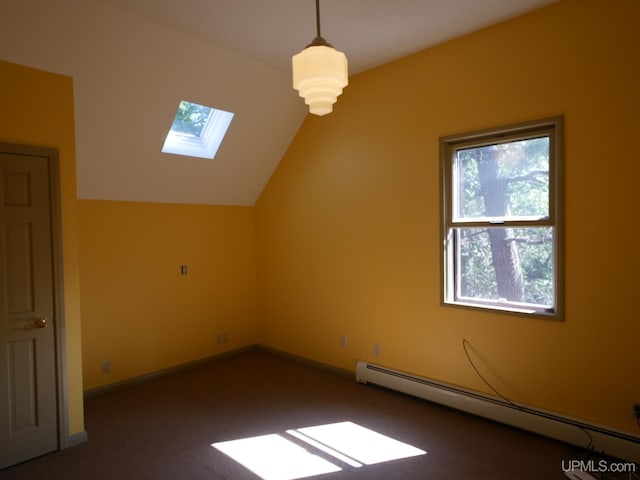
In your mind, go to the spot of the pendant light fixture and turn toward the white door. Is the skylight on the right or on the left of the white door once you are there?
right

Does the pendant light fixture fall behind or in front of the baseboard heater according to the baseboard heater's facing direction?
in front

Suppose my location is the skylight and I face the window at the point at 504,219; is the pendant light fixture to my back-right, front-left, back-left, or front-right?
front-right

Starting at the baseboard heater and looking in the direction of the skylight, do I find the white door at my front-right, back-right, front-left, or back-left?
front-left

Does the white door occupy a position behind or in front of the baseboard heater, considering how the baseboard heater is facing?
in front

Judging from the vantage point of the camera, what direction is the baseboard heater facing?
facing the viewer and to the left of the viewer

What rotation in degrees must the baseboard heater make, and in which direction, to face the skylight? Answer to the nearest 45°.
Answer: approximately 45° to its right
